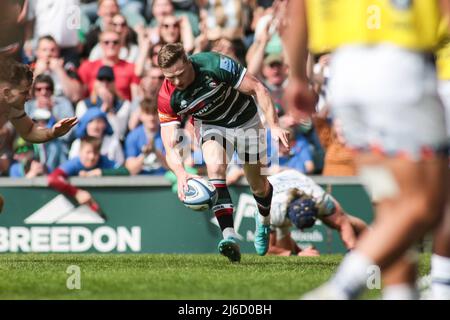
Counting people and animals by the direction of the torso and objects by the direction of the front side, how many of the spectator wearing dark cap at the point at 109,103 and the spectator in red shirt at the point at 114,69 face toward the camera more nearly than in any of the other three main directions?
2

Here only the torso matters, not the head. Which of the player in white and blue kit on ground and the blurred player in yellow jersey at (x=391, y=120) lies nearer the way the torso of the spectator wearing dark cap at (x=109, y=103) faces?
the blurred player in yellow jersey

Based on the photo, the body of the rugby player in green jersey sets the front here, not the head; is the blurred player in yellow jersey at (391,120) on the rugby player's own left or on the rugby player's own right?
on the rugby player's own left

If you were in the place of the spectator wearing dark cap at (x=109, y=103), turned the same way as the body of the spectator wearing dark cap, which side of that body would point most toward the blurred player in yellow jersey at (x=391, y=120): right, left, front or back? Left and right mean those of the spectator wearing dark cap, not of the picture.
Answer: front

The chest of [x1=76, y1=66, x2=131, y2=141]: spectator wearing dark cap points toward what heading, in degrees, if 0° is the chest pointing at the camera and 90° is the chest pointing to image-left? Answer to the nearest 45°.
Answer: approximately 0°
